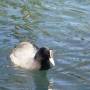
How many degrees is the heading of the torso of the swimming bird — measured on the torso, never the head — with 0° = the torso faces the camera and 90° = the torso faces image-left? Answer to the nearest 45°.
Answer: approximately 315°
